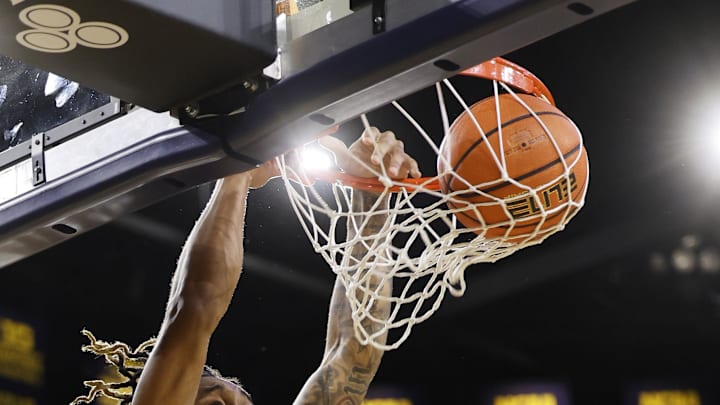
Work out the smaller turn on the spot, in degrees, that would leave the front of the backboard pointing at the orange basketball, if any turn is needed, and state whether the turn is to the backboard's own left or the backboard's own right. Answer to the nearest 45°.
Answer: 0° — it already faces it

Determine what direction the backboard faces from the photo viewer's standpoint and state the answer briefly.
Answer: facing away from the viewer and to the right of the viewer
